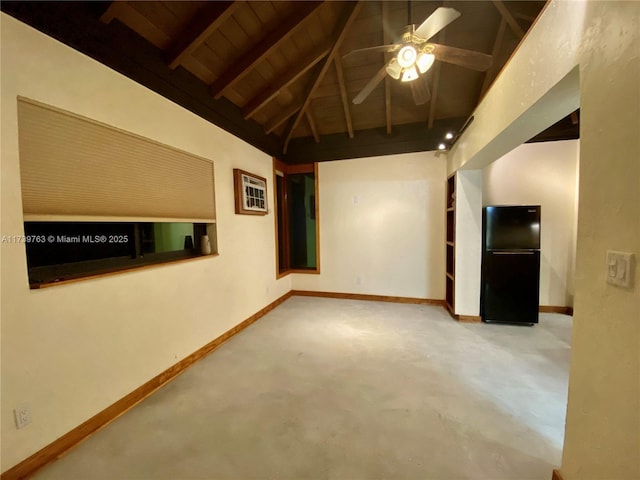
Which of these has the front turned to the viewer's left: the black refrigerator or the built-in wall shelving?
the built-in wall shelving

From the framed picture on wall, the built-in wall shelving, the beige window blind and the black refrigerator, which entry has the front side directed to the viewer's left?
the built-in wall shelving

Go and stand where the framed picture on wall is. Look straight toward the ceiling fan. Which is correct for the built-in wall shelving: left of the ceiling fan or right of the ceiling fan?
left

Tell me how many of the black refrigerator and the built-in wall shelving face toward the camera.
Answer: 1

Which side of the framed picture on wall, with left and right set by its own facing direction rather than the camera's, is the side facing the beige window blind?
right

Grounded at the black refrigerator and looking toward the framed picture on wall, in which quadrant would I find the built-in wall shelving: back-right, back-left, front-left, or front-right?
front-right

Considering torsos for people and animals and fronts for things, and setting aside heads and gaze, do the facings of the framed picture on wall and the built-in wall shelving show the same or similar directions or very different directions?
very different directions

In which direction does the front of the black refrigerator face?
toward the camera

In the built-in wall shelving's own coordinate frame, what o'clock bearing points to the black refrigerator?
The black refrigerator is roughly at 7 o'clock from the built-in wall shelving.

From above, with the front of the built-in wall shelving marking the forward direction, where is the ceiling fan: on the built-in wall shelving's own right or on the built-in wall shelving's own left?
on the built-in wall shelving's own left

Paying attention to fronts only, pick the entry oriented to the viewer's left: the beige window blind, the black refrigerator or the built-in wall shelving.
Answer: the built-in wall shelving

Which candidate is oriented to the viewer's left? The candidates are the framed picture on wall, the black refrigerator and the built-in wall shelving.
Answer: the built-in wall shelving

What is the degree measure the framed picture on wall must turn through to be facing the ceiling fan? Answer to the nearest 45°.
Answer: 0° — it already faces it

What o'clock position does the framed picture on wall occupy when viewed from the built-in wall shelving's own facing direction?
The framed picture on wall is roughly at 11 o'clock from the built-in wall shelving.

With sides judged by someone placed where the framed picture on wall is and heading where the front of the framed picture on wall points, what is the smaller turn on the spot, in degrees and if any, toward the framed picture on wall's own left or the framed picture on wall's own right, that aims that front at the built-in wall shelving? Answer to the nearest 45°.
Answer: approximately 45° to the framed picture on wall's own left

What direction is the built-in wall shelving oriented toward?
to the viewer's left

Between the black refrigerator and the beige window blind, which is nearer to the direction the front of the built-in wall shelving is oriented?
the beige window blind

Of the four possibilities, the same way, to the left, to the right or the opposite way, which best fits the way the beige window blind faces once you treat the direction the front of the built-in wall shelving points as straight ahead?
the opposite way

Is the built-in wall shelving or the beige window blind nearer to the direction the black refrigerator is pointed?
the beige window blind

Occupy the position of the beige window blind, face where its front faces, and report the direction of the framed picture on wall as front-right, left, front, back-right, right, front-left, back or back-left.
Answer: left
